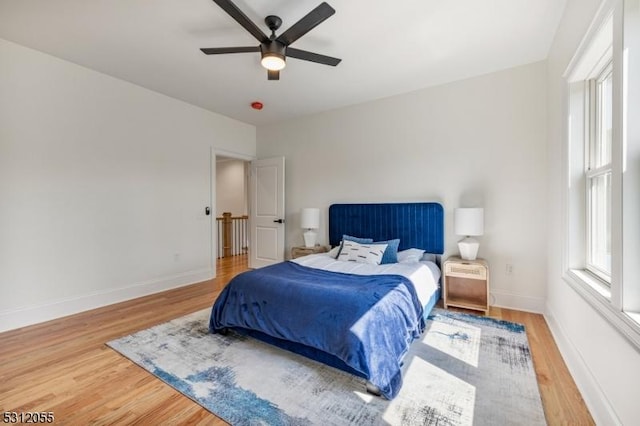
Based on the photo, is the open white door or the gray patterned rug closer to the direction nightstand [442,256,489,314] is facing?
the gray patterned rug

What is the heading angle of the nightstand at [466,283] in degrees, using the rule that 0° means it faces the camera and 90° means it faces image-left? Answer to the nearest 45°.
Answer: approximately 0°

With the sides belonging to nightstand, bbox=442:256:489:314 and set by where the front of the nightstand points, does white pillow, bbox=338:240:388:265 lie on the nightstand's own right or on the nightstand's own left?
on the nightstand's own right

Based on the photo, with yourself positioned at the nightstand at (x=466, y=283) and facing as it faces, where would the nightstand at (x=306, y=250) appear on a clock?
the nightstand at (x=306, y=250) is roughly at 3 o'clock from the nightstand at (x=466, y=283).

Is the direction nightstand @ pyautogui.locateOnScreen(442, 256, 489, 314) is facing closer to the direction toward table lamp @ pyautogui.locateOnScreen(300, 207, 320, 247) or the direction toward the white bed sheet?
the white bed sheet

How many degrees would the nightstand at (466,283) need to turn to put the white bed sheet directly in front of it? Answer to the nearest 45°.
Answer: approximately 45° to its right

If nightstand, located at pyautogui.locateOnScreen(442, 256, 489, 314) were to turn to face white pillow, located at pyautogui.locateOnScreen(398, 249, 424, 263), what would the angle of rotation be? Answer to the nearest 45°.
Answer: approximately 90° to its right

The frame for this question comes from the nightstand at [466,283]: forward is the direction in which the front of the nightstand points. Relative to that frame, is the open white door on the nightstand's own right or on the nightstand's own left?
on the nightstand's own right

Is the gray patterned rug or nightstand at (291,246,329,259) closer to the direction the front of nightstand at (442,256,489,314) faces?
the gray patterned rug
